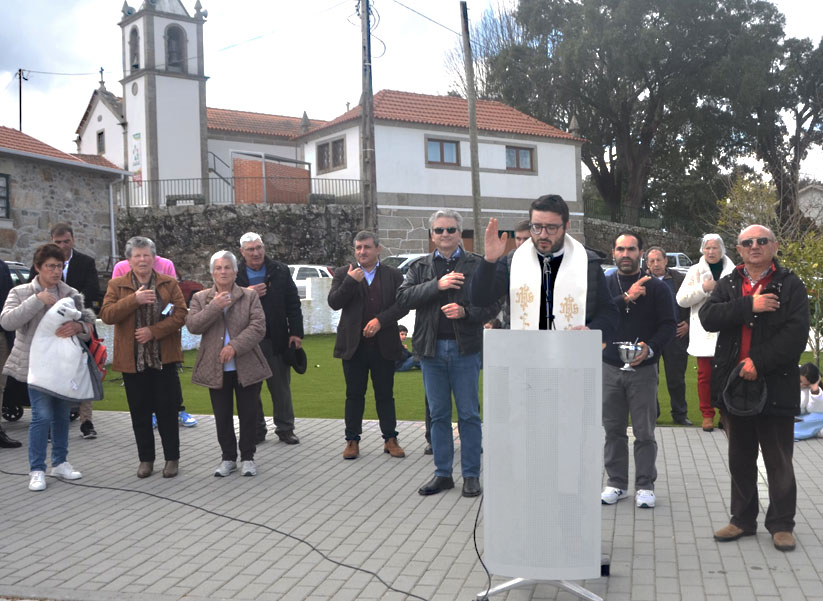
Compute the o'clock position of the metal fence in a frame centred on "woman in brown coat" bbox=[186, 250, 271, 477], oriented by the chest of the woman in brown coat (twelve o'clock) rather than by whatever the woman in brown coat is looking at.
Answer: The metal fence is roughly at 6 o'clock from the woman in brown coat.

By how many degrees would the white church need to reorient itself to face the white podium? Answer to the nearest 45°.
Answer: approximately 45° to its left

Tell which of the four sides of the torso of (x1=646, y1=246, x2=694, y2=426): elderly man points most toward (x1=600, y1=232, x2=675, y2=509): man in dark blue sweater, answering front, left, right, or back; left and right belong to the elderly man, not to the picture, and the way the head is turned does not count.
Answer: front

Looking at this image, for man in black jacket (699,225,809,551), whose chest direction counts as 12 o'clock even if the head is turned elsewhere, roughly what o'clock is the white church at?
The white church is roughly at 5 o'clock from the man in black jacket.

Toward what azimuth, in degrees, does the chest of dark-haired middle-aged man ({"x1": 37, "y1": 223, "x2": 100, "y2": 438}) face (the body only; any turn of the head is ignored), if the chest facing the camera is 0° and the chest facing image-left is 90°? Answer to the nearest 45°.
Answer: approximately 0°

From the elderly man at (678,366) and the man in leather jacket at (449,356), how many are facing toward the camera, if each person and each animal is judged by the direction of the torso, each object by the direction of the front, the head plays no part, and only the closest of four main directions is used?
2

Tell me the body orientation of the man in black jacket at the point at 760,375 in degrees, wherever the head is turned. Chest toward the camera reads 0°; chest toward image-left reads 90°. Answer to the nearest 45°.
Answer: approximately 0°

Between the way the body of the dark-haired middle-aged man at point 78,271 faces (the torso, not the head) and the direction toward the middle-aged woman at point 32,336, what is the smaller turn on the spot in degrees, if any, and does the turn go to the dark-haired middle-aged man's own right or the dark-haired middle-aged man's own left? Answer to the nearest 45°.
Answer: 0° — they already face them

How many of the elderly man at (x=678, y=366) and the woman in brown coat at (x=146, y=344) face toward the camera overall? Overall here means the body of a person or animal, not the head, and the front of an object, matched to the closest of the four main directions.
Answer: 2

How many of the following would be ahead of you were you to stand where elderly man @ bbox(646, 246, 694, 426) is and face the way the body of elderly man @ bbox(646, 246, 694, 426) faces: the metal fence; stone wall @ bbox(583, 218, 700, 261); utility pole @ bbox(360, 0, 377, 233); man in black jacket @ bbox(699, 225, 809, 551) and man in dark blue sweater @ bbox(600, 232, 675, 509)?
2

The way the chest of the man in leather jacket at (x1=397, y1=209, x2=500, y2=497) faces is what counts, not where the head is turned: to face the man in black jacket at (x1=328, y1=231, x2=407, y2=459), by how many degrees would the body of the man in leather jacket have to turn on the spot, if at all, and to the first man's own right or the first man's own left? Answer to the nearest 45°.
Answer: approximately 135° to the first man's own right
